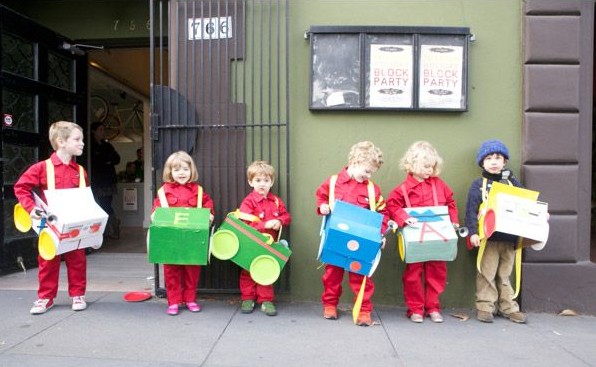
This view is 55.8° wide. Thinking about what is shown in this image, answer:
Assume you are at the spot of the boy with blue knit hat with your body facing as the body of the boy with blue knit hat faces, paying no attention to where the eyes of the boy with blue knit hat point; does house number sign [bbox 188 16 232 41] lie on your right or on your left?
on your right

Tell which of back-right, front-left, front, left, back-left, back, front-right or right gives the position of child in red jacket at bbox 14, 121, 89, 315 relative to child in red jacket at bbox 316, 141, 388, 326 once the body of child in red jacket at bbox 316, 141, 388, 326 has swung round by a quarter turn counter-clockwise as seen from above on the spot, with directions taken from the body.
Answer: back

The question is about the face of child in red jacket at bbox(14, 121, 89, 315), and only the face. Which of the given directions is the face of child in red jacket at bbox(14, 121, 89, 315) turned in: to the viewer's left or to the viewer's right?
to the viewer's right

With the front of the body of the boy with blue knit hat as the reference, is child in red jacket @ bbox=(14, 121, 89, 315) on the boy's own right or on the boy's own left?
on the boy's own right

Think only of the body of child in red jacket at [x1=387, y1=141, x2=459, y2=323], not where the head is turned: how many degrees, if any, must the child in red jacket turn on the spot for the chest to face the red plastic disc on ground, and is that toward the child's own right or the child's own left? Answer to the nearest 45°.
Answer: approximately 90° to the child's own right

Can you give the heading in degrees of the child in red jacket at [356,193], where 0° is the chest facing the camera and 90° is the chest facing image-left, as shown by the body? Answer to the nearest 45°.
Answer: approximately 0°
